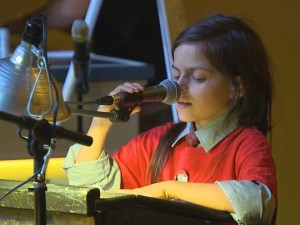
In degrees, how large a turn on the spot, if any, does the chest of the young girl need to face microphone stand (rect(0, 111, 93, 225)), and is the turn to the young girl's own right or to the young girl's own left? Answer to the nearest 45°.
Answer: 0° — they already face it

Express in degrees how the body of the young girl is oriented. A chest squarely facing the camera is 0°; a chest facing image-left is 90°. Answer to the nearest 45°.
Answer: approximately 45°

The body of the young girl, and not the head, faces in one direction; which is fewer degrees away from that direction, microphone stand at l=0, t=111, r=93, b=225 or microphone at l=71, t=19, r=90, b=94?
the microphone stand

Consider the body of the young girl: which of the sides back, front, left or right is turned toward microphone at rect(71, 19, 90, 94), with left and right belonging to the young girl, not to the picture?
right
